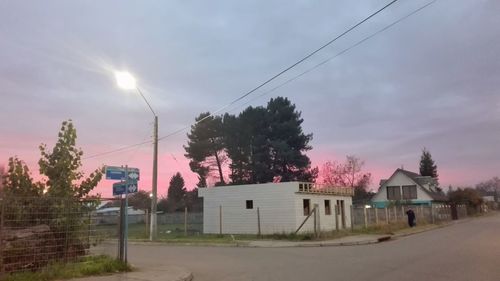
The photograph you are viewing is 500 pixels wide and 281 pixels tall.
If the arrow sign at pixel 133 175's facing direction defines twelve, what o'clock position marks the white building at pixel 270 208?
The white building is roughly at 7 o'clock from the arrow sign.

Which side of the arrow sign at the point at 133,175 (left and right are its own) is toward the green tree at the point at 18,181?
right

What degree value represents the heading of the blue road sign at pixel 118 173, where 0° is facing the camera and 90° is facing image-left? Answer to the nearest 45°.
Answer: approximately 0°

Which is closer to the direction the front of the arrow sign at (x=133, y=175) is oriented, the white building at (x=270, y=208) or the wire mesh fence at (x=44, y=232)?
the wire mesh fence

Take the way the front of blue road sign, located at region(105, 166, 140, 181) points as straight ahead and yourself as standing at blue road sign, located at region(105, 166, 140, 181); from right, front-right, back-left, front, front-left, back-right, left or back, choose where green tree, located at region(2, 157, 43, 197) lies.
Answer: right

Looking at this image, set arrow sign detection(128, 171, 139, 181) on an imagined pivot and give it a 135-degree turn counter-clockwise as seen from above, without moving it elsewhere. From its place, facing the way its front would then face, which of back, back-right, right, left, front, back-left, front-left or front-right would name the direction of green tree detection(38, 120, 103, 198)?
back-left
